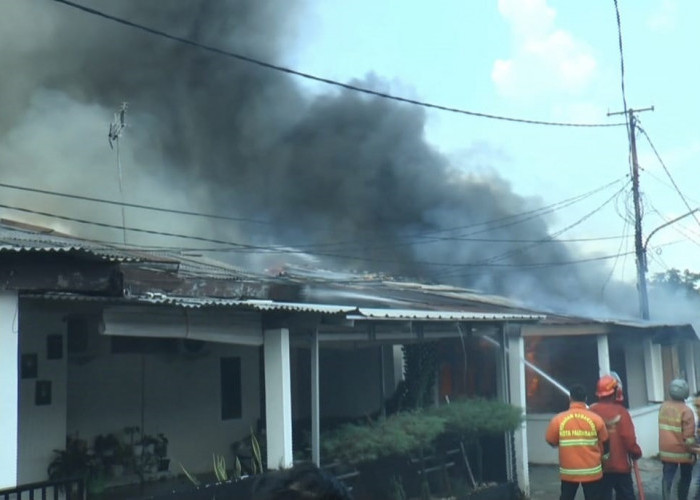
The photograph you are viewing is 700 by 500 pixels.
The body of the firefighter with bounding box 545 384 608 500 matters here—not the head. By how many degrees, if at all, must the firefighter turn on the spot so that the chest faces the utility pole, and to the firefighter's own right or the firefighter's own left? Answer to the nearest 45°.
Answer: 0° — they already face it

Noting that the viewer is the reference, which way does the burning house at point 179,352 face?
facing the viewer and to the right of the viewer

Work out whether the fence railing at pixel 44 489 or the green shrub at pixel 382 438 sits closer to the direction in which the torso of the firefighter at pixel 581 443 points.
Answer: the green shrub

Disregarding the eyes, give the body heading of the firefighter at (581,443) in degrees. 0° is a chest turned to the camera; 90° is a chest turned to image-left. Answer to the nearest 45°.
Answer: approximately 180°

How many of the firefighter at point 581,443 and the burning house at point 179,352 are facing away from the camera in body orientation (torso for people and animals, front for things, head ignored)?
1

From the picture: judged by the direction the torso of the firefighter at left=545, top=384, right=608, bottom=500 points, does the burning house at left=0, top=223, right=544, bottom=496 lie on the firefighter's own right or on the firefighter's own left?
on the firefighter's own left

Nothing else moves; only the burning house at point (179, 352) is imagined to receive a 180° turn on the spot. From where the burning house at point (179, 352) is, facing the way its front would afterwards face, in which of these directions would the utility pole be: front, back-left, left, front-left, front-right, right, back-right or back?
right

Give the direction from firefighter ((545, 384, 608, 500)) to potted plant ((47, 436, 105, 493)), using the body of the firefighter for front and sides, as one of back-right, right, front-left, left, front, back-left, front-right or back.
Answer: left

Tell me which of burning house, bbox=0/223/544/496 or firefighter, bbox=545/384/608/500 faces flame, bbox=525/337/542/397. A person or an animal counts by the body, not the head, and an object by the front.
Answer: the firefighter

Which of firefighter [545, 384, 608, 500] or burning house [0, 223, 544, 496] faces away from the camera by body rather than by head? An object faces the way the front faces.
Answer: the firefighter

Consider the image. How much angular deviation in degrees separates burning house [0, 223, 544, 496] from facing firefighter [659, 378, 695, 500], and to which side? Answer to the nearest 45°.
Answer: approximately 45° to its left
